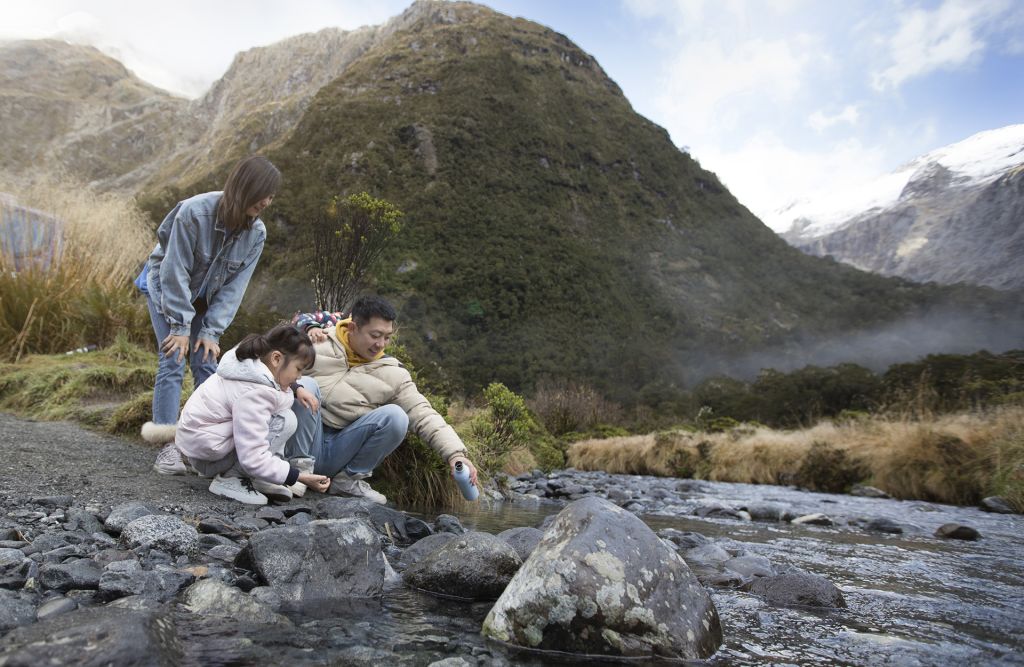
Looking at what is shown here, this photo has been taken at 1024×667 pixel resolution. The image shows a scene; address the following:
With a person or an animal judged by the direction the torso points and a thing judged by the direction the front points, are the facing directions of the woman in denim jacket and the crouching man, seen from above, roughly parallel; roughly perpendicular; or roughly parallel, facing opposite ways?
roughly parallel

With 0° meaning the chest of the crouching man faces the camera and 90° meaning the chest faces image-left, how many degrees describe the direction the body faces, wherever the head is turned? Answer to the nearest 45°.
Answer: approximately 315°

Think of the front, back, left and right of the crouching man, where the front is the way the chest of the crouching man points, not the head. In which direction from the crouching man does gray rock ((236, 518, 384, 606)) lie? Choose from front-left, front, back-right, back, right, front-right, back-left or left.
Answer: front-right

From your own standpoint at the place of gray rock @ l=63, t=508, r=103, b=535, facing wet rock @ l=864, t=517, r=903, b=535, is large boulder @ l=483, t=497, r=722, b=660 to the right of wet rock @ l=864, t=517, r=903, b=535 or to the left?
right

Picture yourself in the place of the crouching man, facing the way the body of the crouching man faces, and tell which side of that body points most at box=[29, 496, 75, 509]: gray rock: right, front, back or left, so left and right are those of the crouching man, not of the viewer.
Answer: right

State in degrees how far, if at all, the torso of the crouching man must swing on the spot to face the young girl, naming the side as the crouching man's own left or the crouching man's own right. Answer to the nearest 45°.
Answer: approximately 90° to the crouching man's own right

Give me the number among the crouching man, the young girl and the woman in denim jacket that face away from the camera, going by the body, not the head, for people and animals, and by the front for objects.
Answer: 0

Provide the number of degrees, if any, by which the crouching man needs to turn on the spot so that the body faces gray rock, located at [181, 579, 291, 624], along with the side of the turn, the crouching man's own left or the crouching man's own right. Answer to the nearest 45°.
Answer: approximately 45° to the crouching man's own right

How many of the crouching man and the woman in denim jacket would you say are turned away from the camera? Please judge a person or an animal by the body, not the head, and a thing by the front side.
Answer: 0

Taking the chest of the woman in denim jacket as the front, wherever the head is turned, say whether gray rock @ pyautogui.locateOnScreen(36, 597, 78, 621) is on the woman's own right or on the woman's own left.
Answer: on the woman's own right

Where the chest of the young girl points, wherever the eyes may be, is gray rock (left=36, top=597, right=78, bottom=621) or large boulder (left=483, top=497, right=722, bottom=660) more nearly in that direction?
the large boulder

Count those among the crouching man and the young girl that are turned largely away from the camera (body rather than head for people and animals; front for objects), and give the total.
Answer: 0

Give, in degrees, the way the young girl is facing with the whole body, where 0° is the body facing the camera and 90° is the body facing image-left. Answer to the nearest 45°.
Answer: approximately 270°

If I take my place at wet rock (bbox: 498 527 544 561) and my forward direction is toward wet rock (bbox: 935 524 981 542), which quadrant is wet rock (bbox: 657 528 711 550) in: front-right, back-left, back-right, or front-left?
front-left

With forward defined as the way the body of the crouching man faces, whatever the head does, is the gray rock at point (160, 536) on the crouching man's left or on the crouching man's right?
on the crouching man's right

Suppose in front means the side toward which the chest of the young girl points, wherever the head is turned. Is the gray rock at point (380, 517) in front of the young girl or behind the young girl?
in front

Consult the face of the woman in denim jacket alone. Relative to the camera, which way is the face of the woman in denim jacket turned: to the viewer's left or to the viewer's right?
to the viewer's right
